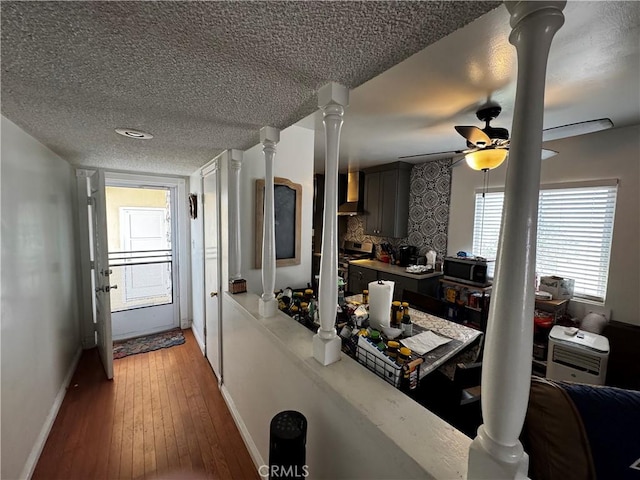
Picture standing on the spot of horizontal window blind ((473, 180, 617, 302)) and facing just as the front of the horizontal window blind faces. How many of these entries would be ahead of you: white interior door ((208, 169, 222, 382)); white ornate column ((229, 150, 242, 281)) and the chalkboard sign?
3

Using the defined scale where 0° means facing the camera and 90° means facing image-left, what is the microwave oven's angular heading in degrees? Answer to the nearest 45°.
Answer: approximately 45°

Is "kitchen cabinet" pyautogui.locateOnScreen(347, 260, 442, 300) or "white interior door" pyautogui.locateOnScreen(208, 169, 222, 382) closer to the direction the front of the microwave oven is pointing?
the white interior door

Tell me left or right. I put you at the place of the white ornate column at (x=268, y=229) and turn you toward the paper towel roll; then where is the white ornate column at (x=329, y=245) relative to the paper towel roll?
right

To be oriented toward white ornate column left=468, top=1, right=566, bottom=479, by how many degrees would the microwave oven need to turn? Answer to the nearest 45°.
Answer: approximately 45° to its left

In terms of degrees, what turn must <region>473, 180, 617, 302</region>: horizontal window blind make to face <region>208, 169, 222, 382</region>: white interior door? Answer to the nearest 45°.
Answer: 0° — it already faces it

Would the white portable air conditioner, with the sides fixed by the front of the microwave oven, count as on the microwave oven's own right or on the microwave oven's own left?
on the microwave oven's own left

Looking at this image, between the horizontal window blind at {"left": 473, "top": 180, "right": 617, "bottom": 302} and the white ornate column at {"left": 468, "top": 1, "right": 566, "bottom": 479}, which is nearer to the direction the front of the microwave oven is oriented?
the white ornate column

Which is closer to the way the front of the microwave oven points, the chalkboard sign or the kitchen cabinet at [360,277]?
the chalkboard sign
